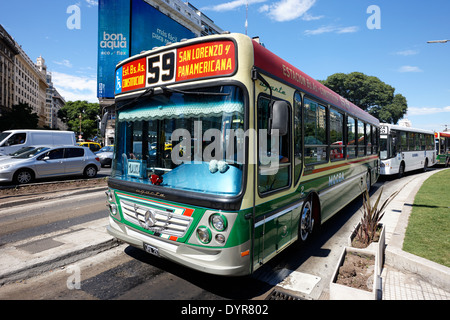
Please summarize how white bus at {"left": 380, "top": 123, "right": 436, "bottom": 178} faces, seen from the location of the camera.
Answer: facing the viewer and to the left of the viewer

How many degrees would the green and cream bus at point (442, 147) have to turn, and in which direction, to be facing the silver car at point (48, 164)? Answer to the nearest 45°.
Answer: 0° — it already faces it

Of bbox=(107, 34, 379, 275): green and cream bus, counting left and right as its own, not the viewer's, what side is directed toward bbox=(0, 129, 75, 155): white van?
right

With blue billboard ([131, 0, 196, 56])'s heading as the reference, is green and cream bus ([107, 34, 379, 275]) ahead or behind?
ahead

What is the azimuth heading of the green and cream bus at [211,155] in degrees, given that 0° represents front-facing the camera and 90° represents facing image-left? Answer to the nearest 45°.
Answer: approximately 45°

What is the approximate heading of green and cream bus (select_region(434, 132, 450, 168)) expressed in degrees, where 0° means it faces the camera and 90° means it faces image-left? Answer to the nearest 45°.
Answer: approximately 45°
